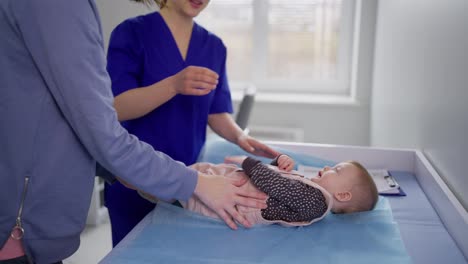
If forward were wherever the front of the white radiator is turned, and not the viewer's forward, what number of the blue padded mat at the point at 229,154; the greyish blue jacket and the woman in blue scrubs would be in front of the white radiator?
3

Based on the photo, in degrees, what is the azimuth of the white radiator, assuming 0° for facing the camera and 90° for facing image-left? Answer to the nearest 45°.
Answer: approximately 0°

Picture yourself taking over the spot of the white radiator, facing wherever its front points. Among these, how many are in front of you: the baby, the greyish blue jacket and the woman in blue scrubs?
3

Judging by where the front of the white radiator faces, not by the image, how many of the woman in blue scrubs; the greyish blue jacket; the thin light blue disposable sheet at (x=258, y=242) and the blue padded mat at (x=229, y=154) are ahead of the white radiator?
4

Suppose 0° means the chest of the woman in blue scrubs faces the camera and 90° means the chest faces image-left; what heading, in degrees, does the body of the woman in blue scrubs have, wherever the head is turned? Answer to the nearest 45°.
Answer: approximately 315°

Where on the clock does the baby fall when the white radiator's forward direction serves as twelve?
The baby is roughly at 12 o'clock from the white radiator.
